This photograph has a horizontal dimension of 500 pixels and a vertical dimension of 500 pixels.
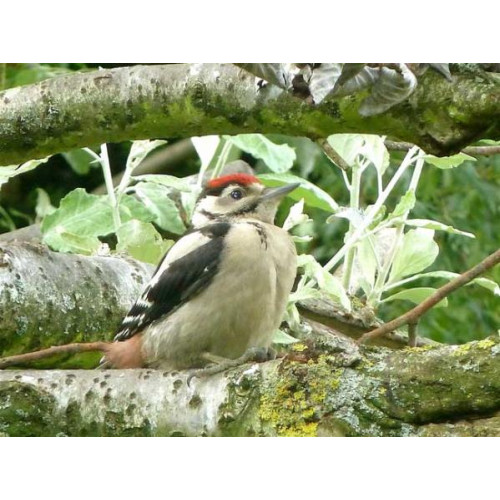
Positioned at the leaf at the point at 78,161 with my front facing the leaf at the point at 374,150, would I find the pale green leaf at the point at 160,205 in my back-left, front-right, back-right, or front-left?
front-right
